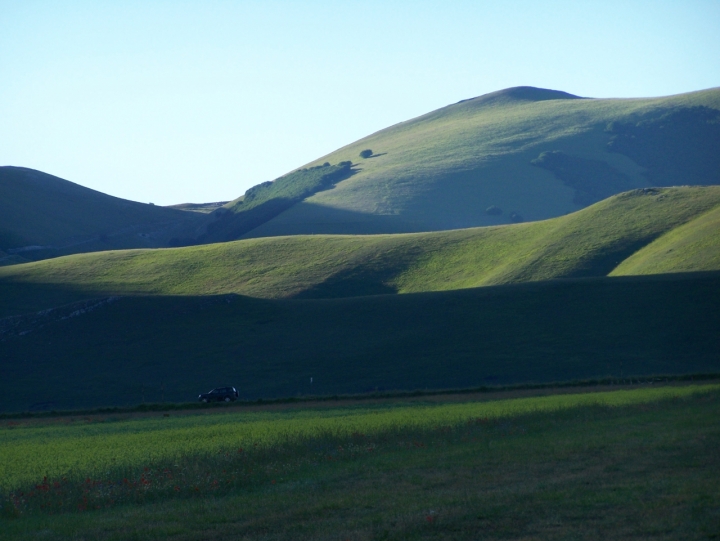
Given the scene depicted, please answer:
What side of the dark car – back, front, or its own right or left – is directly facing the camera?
left
